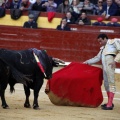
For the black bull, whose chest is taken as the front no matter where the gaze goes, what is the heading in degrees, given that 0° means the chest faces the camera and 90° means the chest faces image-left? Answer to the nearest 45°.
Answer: approximately 270°
